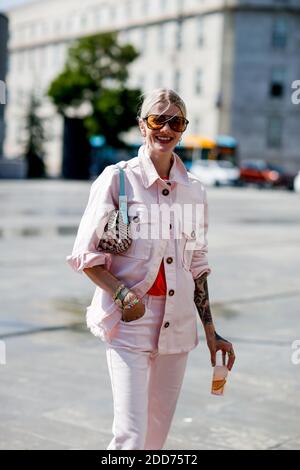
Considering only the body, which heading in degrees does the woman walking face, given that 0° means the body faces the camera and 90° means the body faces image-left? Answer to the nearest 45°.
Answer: approximately 315°
